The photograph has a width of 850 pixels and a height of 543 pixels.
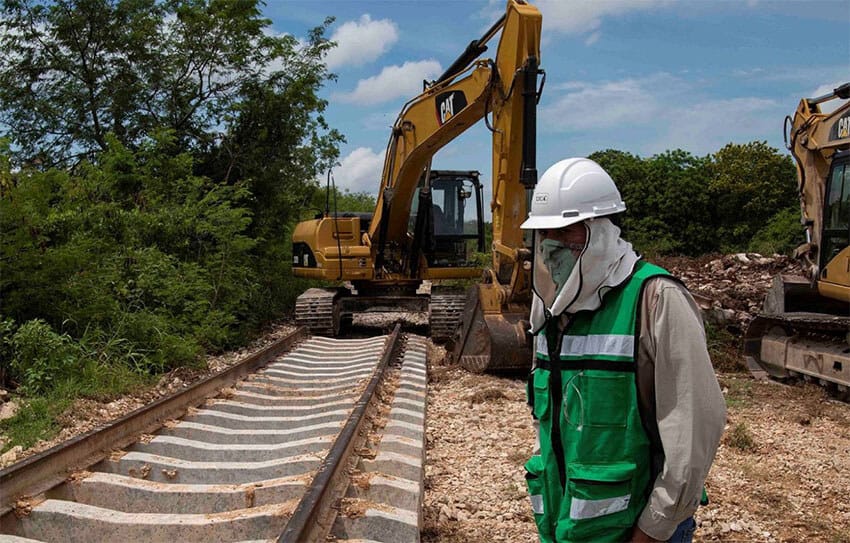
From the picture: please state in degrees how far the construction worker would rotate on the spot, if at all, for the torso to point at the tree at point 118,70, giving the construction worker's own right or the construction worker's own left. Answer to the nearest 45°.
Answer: approximately 90° to the construction worker's own right

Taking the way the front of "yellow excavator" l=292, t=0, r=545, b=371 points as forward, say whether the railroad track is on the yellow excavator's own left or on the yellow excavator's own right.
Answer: on the yellow excavator's own right

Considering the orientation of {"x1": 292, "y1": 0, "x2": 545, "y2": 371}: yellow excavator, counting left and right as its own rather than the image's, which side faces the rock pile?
left

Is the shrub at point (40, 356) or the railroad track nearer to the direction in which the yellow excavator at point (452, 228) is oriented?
the railroad track

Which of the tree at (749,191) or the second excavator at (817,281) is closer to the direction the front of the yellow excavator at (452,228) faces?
the second excavator

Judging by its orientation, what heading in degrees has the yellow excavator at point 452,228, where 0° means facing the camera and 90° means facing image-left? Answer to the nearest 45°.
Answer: approximately 315°

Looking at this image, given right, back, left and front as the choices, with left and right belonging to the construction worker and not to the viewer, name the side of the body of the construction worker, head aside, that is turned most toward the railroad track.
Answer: right

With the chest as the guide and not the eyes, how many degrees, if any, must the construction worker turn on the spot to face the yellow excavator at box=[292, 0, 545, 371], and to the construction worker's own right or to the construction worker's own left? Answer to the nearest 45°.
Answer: approximately 135° to the construction worker's own right

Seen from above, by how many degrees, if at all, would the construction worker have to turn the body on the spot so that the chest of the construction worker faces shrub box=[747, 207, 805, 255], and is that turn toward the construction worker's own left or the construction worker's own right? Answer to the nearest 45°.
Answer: approximately 135° to the construction worker's own right

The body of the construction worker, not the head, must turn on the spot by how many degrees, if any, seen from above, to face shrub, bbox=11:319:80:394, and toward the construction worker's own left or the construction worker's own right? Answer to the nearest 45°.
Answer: approximately 90° to the construction worker's own right
